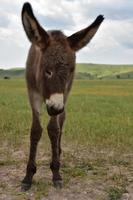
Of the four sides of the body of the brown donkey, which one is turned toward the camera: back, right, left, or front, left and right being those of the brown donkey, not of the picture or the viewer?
front
